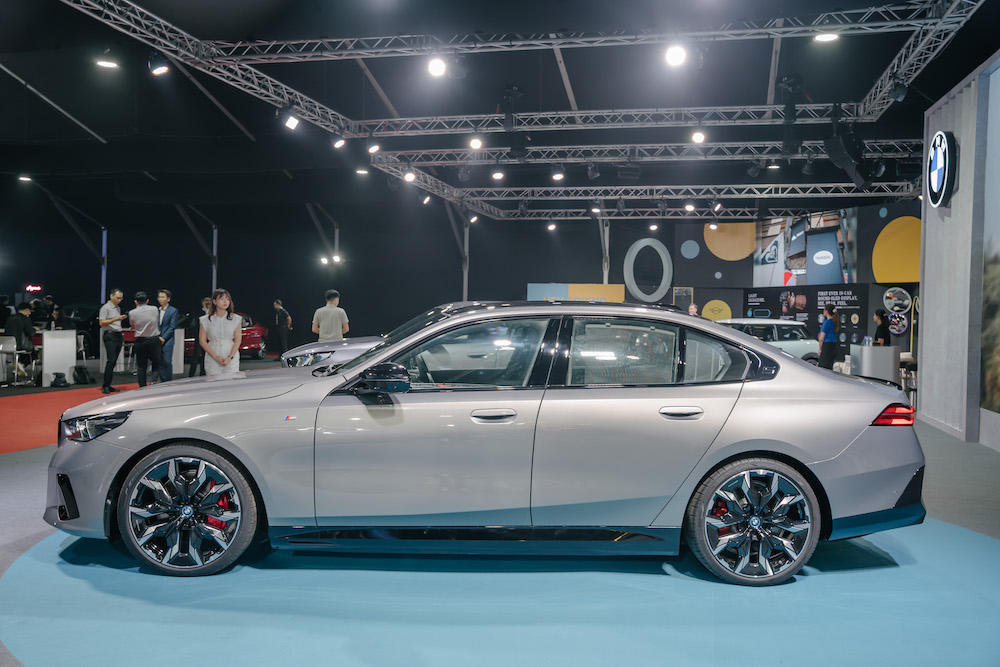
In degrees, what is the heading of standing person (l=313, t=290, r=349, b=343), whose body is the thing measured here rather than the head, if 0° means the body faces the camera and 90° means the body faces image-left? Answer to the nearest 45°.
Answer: approximately 180°

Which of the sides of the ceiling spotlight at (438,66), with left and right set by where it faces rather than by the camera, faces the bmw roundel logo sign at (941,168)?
left

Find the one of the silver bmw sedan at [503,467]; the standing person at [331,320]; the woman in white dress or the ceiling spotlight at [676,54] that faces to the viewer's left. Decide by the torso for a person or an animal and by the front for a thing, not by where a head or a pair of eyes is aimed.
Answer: the silver bmw sedan

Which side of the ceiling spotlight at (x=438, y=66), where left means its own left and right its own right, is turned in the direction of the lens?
front

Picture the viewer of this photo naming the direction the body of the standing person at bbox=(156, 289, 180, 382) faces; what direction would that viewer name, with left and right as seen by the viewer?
facing the viewer and to the left of the viewer

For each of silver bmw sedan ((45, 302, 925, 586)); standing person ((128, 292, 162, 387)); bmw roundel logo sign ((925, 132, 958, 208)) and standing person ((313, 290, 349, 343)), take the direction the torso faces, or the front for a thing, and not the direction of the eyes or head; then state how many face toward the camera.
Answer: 0

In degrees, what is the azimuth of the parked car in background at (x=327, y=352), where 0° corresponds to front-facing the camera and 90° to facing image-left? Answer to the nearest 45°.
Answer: approximately 45°

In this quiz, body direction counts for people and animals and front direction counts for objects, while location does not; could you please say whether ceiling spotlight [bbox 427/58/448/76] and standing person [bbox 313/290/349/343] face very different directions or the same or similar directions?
very different directions

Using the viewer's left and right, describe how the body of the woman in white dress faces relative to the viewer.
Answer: facing the viewer

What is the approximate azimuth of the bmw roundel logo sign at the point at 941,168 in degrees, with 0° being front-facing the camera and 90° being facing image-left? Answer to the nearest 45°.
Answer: approximately 90°

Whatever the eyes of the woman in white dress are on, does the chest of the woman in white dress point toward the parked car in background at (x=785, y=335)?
no
